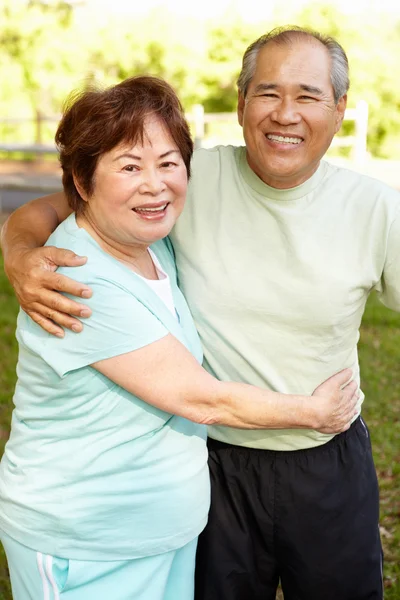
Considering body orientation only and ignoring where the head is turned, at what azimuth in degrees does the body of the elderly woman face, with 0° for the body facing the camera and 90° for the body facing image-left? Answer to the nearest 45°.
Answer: approximately 315°

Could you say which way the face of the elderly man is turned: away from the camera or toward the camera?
toward the camera

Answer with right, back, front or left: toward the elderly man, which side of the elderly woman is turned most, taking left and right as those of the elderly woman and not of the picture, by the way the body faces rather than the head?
left

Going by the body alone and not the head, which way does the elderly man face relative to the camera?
toward the camera
